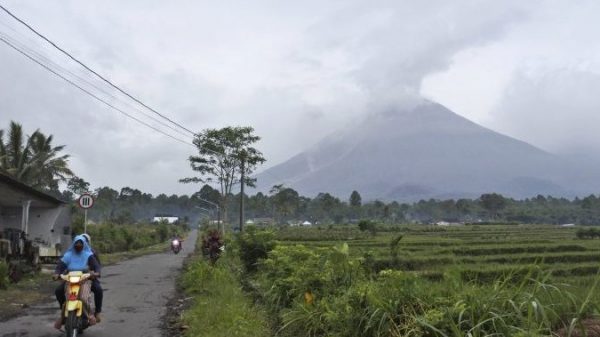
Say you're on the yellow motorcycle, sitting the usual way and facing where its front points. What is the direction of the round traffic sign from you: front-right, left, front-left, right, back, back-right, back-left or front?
back

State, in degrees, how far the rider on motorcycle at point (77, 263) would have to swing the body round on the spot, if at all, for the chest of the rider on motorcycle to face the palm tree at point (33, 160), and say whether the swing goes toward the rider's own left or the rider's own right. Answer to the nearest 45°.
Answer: approximately 180°

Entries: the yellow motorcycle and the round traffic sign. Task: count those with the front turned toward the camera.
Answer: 2

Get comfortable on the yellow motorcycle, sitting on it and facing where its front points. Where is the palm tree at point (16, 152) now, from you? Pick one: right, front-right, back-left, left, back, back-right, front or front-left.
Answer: back

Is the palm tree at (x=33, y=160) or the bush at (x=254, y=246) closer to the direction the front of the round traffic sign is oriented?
the bush

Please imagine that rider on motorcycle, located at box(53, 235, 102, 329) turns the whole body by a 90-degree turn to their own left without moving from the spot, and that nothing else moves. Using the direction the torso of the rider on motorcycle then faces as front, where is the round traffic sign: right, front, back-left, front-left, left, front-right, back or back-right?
left

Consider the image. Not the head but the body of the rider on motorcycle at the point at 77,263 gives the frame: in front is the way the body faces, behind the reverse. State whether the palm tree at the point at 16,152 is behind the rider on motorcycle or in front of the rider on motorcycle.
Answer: behind

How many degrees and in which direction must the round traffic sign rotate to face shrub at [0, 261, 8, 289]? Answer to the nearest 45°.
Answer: approximately 45° to its right

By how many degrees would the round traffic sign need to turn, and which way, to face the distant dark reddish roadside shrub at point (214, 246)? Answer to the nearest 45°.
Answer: approximately 90° to its left

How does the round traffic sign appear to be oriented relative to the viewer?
toward the camera

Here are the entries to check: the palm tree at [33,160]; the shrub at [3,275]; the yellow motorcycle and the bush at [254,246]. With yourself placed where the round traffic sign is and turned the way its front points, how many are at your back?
1

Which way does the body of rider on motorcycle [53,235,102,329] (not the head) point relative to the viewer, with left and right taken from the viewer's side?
facing the viewer

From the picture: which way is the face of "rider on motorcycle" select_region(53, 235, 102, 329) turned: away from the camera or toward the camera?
toward the camera
